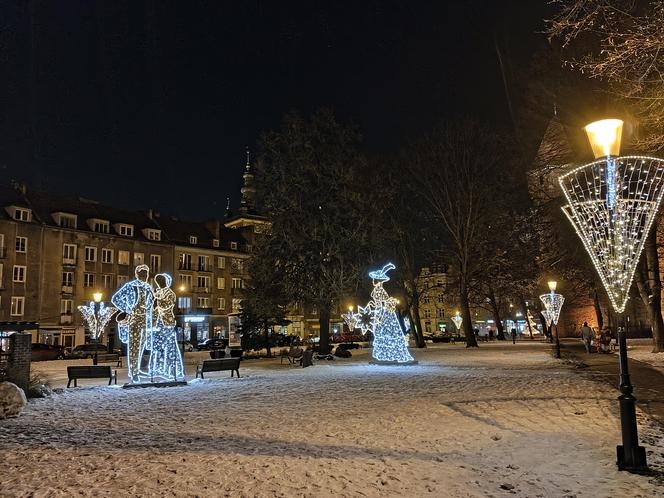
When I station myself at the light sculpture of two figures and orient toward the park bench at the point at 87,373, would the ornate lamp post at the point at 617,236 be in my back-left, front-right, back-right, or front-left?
back-left

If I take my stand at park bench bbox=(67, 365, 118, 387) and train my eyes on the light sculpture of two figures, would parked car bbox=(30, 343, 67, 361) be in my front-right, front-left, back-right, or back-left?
back-left
